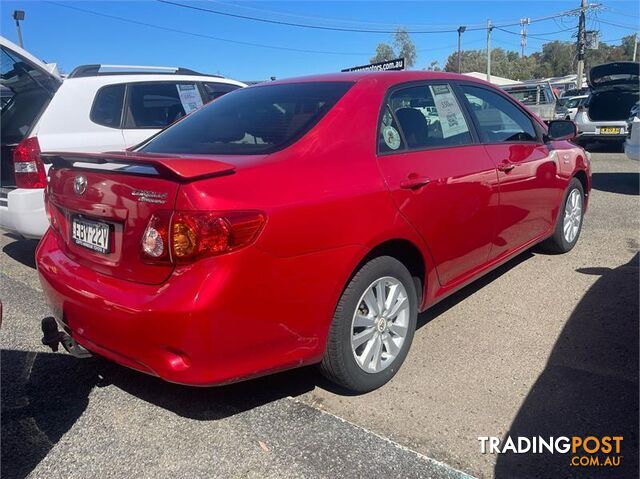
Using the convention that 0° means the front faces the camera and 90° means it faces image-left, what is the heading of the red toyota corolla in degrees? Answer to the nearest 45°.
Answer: approximately 225°

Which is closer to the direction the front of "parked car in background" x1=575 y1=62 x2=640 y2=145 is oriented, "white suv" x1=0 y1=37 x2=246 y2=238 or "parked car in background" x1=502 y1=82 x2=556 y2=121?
the parked car in background

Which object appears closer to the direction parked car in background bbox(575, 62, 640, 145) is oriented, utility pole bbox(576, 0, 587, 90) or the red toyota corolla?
the utility pole

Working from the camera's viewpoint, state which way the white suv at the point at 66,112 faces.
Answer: facing away from the viewer and to the right of the viewer

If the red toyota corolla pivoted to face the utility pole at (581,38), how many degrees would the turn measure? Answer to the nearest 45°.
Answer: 0° — it already faces it

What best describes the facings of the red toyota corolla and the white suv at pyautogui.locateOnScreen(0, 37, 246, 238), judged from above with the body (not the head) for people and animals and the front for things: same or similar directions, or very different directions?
same or similar directions

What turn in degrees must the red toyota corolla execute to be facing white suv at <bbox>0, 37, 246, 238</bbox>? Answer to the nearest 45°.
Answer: approximately 90° to its left

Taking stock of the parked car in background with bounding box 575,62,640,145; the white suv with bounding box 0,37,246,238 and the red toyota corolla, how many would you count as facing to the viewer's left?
0

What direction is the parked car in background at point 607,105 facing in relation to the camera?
away from the camera

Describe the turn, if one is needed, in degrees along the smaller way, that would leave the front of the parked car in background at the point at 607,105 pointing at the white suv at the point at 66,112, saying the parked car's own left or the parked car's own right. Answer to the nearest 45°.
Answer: approximately 135° to the parked car's own left

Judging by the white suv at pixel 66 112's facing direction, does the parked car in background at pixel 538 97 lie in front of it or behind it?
in front

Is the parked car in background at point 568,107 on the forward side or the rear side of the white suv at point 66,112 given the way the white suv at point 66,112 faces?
on the forward side
